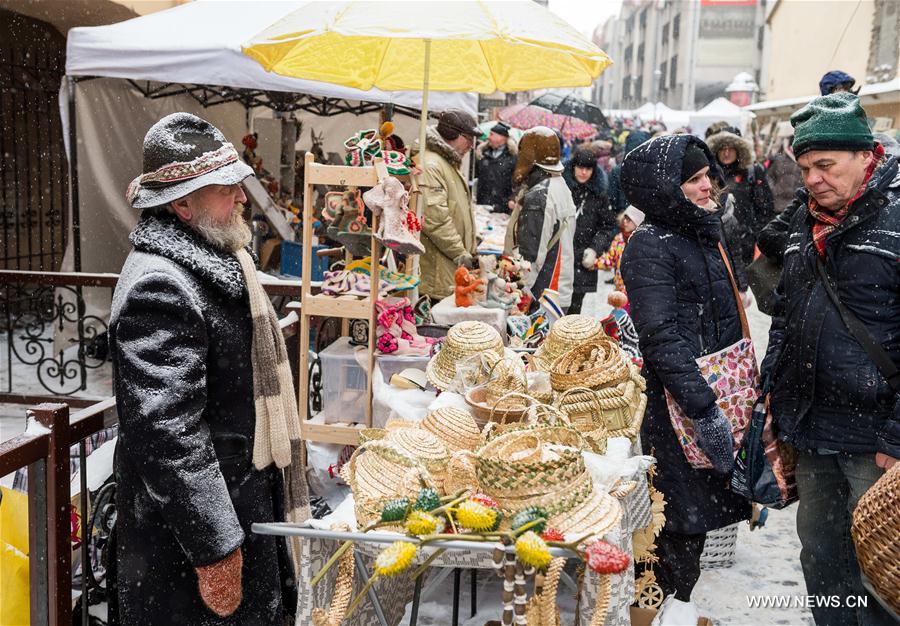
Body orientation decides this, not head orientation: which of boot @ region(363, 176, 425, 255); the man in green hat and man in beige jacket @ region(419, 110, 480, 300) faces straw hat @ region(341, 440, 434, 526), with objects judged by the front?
the man in green hat

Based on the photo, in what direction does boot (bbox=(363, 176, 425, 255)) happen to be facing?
to the viewer's right

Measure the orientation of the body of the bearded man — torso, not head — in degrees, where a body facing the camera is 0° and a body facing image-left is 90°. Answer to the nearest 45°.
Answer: approximately 270°

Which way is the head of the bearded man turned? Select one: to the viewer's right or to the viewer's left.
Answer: to the viewer's right

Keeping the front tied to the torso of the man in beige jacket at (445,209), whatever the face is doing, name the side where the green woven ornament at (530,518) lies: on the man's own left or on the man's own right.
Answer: on the man's own right

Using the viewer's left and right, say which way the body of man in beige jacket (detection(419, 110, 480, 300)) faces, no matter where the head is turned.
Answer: facing to the right of the viewer

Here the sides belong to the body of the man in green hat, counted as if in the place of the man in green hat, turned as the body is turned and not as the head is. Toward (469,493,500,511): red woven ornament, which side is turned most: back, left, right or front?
front

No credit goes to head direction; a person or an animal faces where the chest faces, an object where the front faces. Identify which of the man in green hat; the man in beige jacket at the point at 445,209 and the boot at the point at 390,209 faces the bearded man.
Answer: the man in green hat

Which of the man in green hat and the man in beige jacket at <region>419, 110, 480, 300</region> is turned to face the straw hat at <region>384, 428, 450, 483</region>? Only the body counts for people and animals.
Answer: the man in green hat

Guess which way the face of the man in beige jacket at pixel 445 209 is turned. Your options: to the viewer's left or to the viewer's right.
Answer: to the viewer's right

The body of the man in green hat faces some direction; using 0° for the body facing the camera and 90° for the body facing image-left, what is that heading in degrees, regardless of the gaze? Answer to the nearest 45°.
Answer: approximately 45°
